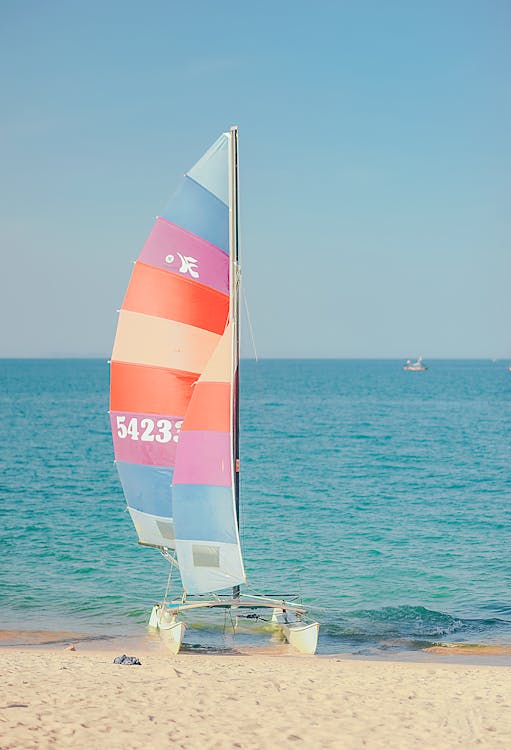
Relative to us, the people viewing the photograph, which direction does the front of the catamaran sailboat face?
facing the viewer
